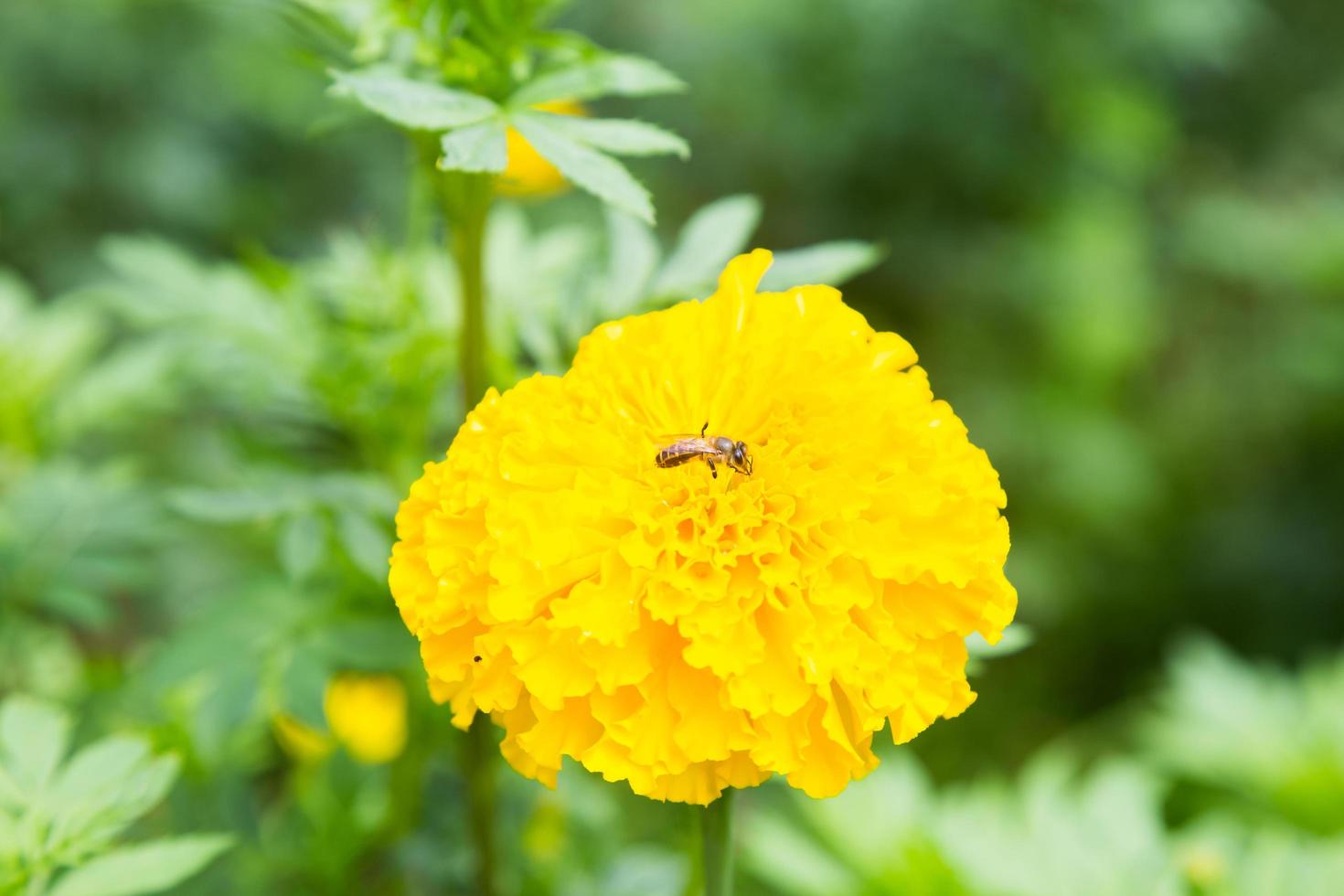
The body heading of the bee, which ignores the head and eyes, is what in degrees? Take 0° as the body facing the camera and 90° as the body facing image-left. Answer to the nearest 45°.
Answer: approximately 270°
